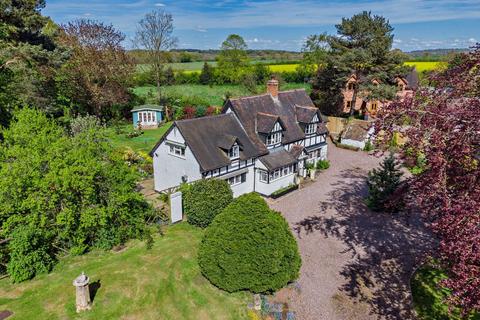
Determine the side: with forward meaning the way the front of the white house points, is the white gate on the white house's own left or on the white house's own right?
on the white house's own right

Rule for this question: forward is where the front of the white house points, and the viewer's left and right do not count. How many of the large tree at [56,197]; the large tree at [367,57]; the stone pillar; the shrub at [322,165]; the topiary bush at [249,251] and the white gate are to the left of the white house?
2

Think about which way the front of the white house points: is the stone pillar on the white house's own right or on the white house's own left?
on the white house's own right

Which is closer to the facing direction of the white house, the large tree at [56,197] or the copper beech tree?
the copper beech tree

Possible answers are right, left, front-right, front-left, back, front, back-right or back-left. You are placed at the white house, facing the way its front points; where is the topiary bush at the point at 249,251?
front-right

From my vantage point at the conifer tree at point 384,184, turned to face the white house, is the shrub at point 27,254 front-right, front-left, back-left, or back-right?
front-left

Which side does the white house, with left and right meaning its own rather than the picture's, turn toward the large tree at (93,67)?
back

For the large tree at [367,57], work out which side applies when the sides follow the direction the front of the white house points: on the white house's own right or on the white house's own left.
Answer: on the white house's own left

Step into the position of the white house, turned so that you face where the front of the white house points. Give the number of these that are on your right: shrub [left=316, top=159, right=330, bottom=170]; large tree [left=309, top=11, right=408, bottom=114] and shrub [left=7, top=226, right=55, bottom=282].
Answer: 1

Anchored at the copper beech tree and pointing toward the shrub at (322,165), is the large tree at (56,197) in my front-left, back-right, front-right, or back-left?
front-left

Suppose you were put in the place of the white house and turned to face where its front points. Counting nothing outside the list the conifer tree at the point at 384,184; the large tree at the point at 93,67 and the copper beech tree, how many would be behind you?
1

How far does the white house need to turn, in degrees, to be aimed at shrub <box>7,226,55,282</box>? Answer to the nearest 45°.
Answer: approximately 90° to its right

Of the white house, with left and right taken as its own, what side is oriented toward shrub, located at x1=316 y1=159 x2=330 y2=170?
left

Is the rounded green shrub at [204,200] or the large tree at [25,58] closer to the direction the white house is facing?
the rounded green shrub

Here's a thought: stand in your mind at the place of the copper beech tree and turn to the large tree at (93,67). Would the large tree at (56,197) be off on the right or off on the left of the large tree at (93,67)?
left

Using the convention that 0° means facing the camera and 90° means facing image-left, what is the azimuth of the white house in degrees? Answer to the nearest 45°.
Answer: approximately 315°

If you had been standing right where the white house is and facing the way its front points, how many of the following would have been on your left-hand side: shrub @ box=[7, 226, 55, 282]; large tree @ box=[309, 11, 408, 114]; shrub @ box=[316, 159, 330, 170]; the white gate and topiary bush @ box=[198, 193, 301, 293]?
2
